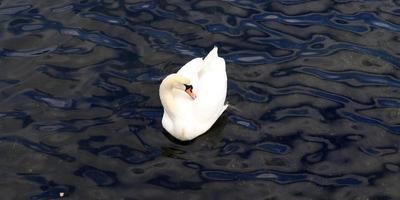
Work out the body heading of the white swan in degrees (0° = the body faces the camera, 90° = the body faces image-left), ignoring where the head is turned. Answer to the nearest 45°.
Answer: approximately 45°
